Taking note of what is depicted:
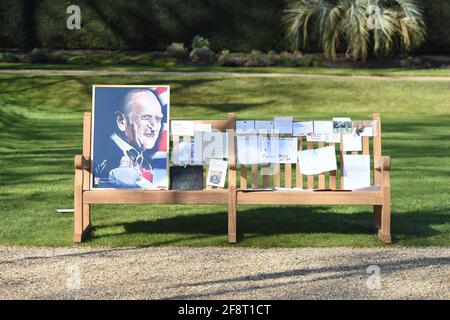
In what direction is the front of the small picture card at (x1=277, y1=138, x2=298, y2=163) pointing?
toward the camera

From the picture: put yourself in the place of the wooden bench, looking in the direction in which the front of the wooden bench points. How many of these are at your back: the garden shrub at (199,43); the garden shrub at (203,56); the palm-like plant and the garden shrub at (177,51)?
4

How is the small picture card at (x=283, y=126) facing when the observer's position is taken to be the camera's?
facing the viewer

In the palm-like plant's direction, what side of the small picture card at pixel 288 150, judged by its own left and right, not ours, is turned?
back

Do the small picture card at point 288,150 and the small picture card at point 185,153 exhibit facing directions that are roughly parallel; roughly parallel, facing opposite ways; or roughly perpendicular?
roughly parallel

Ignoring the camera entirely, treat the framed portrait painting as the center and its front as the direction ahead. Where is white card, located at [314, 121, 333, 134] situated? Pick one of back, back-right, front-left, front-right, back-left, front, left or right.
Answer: left

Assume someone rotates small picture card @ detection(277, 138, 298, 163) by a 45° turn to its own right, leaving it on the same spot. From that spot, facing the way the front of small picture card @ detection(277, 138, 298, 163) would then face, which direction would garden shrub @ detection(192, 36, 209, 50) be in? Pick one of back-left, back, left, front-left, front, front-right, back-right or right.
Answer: back-right

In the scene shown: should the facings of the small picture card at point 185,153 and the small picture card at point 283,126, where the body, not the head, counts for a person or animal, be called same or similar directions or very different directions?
same or similar directions

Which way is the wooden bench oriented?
toward the camera
